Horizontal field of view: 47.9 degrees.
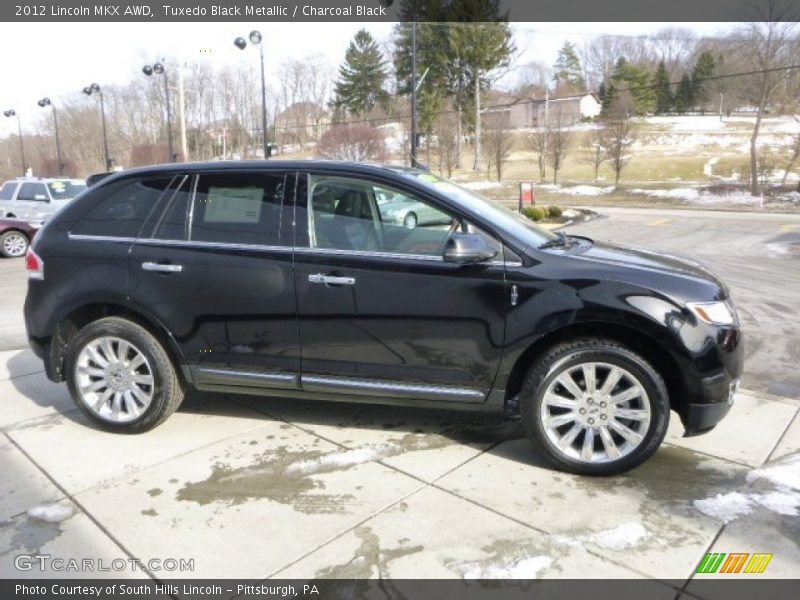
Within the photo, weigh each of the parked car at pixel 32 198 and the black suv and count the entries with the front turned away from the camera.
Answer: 0

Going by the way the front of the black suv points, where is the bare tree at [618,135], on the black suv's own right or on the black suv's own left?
on the black suv's own left

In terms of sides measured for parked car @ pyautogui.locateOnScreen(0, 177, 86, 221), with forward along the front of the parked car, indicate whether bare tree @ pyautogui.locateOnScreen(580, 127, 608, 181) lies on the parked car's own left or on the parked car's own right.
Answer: on the parked car's own left

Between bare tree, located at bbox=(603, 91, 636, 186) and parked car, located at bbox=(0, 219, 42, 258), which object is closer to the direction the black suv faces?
the bare tree

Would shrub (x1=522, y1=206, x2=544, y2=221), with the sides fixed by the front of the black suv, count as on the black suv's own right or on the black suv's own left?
on the black suv's own left

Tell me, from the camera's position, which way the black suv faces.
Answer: facing to the right of the viewer

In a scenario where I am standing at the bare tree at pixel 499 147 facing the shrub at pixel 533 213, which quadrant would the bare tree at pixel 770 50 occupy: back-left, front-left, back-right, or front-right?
front-left

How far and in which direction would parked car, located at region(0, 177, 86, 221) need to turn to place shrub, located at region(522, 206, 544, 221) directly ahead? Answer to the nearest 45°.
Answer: approximately 45° to its left

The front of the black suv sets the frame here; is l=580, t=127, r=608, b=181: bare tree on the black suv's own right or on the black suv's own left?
on the black suv's own left

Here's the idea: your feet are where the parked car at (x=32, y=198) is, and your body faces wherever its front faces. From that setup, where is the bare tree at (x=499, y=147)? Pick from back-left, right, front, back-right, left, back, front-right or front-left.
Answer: left

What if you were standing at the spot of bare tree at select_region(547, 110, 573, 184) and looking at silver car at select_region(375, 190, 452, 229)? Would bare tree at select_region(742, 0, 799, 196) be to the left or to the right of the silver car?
left

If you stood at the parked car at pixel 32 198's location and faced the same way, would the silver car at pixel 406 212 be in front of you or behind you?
in front

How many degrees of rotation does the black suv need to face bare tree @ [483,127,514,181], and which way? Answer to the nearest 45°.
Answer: approximately 90° to its left
